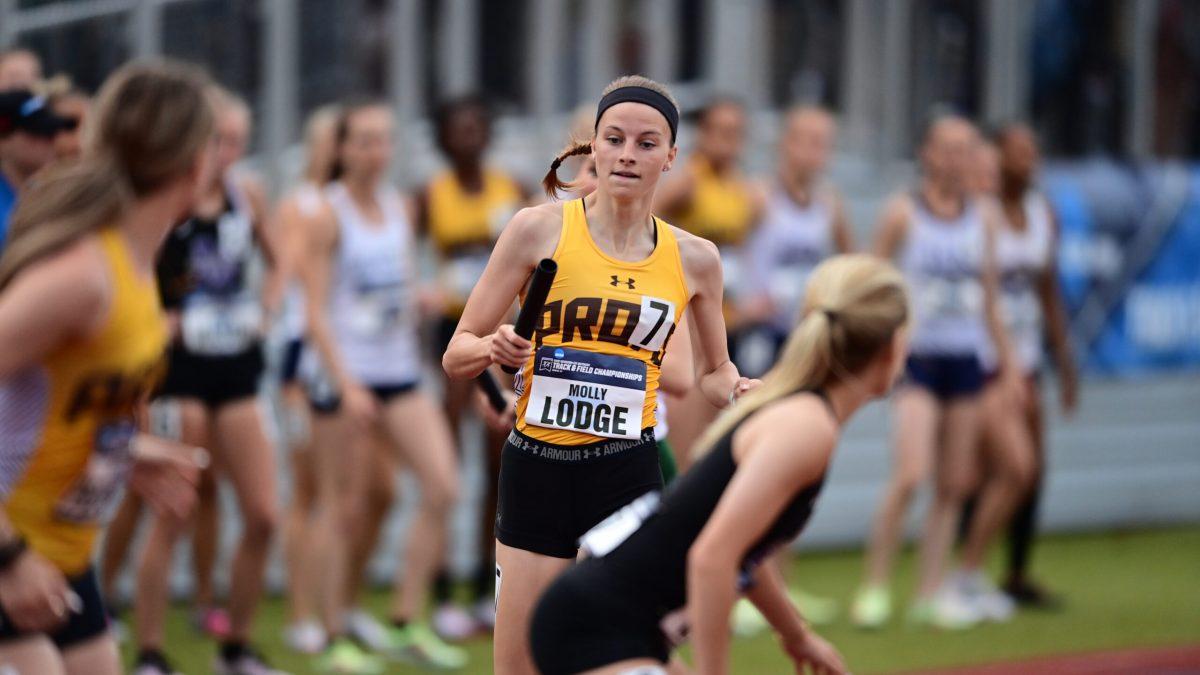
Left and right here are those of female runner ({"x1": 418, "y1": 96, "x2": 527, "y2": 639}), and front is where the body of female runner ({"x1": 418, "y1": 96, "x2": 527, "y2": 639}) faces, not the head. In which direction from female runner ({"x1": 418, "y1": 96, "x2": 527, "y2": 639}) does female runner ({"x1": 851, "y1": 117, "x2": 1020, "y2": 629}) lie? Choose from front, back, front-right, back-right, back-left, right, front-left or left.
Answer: left

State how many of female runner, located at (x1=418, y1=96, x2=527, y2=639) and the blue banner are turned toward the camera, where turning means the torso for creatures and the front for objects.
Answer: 2

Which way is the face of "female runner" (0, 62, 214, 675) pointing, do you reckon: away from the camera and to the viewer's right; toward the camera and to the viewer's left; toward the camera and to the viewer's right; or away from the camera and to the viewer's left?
away from the camera and to the viewer's right

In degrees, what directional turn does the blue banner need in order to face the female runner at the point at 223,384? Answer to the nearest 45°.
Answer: approximately 45° to its right

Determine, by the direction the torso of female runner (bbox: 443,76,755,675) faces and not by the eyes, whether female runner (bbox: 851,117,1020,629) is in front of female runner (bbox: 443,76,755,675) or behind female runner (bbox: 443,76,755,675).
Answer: behind

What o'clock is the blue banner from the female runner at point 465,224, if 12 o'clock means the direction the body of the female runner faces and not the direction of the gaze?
The blue banner is roughly at 8 o'clock from the female runner.

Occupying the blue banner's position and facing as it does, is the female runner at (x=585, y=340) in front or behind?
in front

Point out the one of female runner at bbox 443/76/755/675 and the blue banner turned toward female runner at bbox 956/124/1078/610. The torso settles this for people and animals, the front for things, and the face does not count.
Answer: the blue banner

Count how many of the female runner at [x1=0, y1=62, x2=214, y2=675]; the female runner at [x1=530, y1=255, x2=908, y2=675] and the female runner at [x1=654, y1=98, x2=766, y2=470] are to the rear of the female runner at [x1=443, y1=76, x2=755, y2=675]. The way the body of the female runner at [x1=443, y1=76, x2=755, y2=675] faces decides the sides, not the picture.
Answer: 1

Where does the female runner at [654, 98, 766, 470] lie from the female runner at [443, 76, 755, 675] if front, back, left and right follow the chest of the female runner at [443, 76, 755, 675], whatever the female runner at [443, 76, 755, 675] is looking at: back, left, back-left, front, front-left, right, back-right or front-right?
back

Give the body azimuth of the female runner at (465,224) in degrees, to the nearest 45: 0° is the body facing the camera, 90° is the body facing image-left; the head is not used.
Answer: approximately 0°
